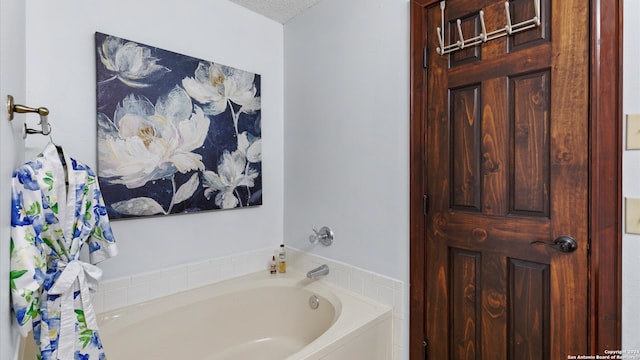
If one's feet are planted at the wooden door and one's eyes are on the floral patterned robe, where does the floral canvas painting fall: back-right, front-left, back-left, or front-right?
front-right

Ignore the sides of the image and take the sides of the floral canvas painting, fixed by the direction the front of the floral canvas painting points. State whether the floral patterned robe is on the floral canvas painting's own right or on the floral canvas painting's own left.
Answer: on the floral canvas painting's own right

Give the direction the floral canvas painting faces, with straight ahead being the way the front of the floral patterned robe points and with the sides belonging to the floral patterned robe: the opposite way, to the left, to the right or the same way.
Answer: the same way

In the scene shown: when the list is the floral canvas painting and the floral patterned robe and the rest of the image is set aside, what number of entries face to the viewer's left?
0

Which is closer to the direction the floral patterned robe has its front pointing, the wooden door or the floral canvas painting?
the wooden door

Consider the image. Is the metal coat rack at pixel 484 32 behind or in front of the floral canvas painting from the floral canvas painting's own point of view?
in front

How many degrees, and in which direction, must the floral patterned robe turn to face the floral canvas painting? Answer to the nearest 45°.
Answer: approximately 90° to its left

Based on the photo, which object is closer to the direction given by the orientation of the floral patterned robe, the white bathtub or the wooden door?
the wooden door

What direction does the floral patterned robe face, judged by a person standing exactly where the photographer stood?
facing the viewer and to the right of the viewer

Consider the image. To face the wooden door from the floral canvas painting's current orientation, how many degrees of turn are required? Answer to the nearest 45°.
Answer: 0° — it already faces it
